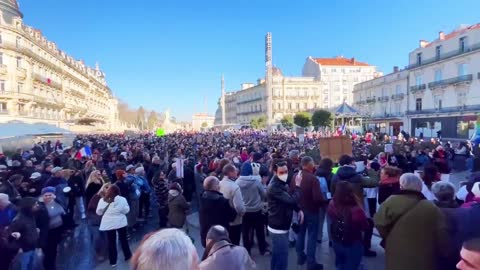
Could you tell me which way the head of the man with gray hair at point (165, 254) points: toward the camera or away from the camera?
away from the camera

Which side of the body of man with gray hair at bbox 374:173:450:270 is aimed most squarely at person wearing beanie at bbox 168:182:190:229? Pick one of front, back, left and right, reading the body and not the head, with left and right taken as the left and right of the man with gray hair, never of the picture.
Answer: left

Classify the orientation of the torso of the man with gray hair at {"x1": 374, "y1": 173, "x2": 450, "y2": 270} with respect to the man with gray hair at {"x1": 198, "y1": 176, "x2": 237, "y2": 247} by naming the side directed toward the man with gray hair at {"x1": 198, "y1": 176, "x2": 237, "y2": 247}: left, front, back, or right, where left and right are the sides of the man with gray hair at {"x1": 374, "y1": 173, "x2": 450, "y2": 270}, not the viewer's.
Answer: left

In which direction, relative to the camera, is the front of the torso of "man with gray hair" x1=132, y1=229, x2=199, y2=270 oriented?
away from the camera

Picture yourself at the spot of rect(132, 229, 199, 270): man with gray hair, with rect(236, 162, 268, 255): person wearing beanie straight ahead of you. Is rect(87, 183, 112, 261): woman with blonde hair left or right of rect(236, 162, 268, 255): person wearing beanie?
left

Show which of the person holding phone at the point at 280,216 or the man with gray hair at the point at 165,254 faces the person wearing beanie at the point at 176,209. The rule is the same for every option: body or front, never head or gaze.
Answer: the man with gray hair

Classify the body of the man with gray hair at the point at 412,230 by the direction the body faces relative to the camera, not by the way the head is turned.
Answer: away from the camera

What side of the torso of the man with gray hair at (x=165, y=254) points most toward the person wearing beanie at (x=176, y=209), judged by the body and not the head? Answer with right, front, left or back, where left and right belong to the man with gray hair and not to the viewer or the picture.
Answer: front

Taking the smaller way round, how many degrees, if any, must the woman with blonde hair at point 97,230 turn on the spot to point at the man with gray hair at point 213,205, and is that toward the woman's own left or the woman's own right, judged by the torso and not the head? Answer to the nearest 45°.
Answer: approximately 45° to the woman's own right

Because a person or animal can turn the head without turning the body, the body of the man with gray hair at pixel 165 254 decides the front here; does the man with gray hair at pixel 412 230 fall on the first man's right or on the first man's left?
on the first man's right
